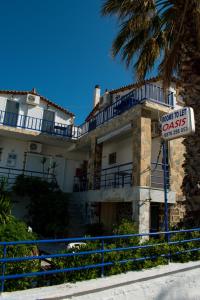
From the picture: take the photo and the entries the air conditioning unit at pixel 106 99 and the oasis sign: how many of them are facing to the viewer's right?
0

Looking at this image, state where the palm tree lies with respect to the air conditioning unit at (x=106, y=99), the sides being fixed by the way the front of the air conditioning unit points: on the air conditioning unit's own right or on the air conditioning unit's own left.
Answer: on the air conditioning unit's own left

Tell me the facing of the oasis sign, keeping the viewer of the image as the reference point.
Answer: facing the viewer and to the left of the viewer

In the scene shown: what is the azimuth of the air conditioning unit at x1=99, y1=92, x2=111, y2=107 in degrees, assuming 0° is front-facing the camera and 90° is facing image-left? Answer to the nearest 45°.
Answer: approximately 45°

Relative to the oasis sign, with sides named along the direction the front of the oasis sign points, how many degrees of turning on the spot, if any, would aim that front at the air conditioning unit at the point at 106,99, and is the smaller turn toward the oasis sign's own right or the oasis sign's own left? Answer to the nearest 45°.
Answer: approximately 90° to the oasis sign's own right

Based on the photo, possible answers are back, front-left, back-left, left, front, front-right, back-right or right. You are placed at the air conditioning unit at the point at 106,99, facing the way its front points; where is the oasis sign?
front-left

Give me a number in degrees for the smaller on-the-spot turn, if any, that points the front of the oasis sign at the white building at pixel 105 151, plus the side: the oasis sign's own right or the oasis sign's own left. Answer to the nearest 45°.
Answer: approximately 90° to the oasis sign's own right

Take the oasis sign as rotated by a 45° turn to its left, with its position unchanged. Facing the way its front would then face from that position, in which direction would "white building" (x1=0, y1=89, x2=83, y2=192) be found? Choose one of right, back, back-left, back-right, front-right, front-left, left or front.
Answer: back-right

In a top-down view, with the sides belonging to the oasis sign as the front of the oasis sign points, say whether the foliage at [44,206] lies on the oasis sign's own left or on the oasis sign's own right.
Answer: on the oasis sign's own right
